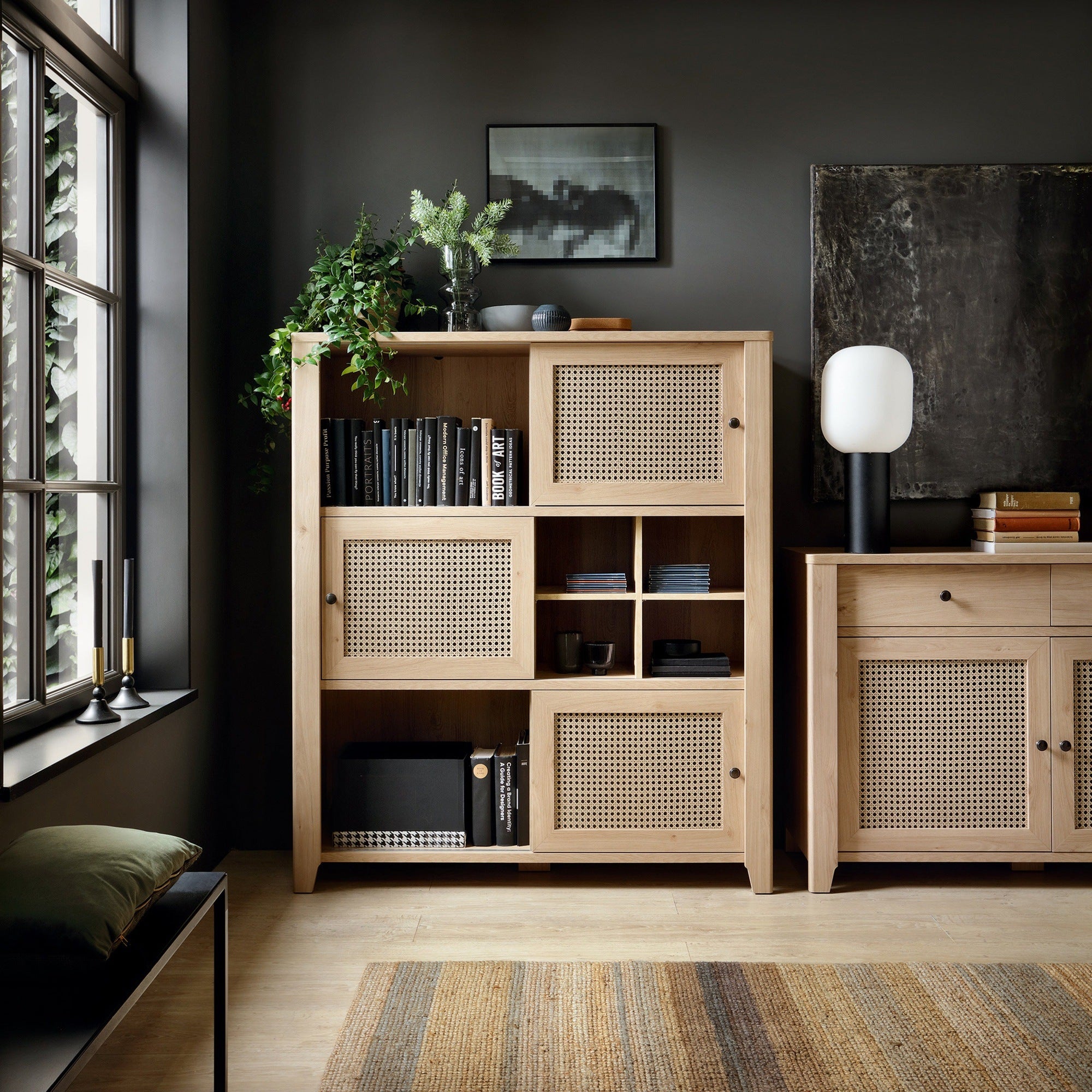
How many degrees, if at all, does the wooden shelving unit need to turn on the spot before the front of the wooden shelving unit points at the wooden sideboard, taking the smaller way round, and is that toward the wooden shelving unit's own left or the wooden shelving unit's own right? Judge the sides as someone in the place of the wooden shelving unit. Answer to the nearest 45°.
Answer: approximately 90° to the wooden shelving unit's own left

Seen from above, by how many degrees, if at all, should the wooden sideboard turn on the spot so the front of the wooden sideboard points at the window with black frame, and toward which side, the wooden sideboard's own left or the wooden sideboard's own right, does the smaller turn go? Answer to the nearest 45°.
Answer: approximately 45° to the wooden sideboard's own right

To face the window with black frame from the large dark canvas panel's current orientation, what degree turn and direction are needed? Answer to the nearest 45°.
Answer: approximately 45° to its right

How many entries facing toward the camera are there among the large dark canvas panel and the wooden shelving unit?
2

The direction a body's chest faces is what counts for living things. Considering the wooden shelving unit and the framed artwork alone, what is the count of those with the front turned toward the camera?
2

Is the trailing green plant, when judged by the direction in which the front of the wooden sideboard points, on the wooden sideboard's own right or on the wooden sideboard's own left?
on the wooden sideboard's own right

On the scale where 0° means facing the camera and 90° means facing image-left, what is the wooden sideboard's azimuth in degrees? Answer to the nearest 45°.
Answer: approximately 0°

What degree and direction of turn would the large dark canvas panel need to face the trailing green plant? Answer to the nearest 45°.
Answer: approximately 45° to its right
